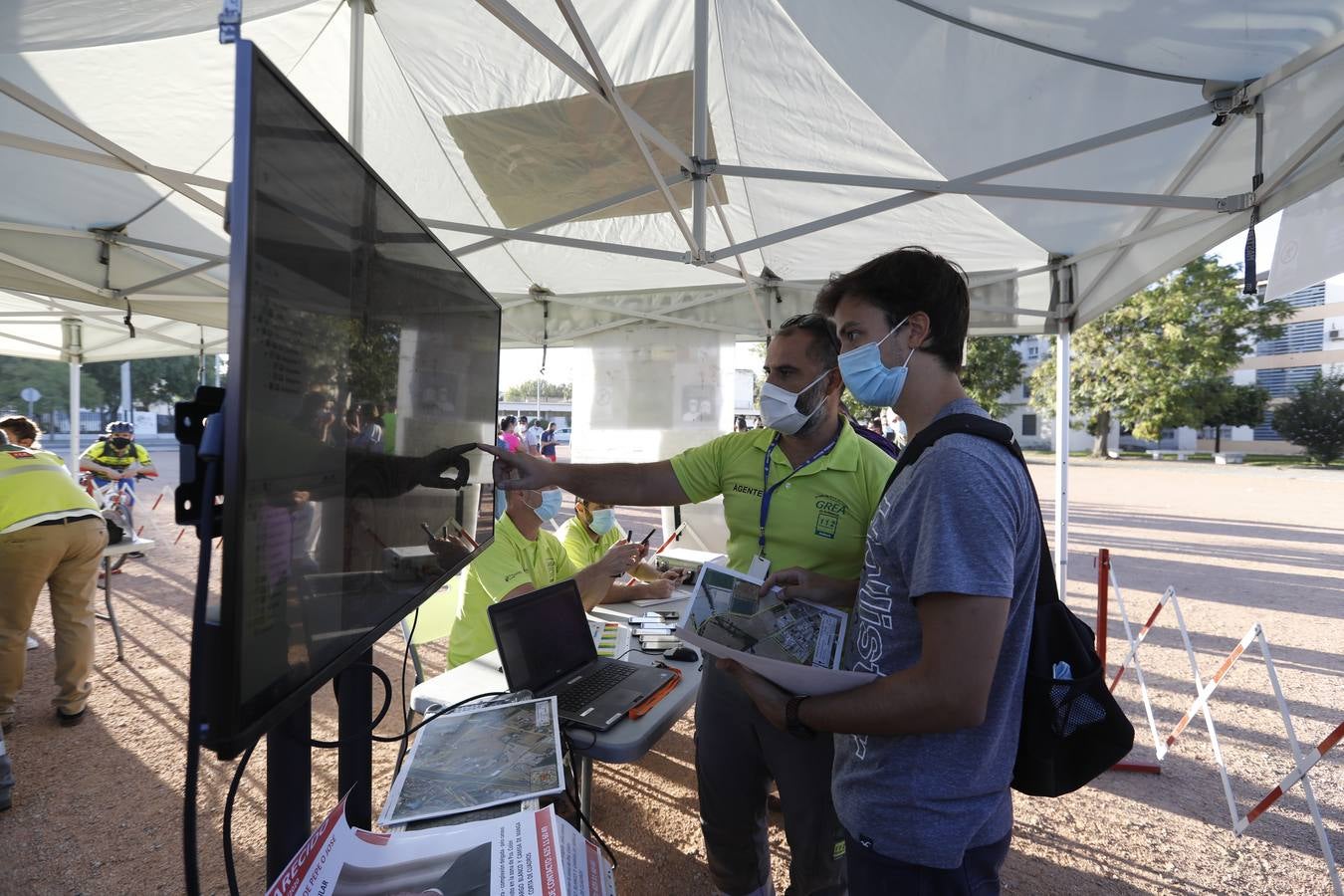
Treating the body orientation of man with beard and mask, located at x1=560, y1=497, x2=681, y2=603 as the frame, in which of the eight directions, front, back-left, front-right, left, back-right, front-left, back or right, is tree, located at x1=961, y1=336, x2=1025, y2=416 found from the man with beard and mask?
left

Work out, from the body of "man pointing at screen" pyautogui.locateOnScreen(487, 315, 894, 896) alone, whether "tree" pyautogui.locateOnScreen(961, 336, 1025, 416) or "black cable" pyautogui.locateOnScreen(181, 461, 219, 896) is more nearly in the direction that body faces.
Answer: the black cable

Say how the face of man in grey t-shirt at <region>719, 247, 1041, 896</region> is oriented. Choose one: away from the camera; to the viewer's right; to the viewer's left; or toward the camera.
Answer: to the viewer's left

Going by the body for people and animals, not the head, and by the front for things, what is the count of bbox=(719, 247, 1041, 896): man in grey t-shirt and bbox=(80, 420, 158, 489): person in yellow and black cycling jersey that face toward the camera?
1

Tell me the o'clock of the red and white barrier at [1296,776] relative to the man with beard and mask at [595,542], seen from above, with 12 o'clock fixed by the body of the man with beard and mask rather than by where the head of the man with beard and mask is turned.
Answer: The red and white barrier is roughly at 11 o'clock from the man with beard and mask.

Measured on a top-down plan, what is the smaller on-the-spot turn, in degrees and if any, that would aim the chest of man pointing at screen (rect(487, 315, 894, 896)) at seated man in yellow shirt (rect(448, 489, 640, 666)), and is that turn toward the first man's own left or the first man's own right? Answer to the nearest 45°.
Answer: approximately 90° to the first man's own right

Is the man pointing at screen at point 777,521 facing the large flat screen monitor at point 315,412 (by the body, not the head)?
yes

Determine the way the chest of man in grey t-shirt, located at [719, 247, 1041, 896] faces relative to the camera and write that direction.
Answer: to the viewer's left
